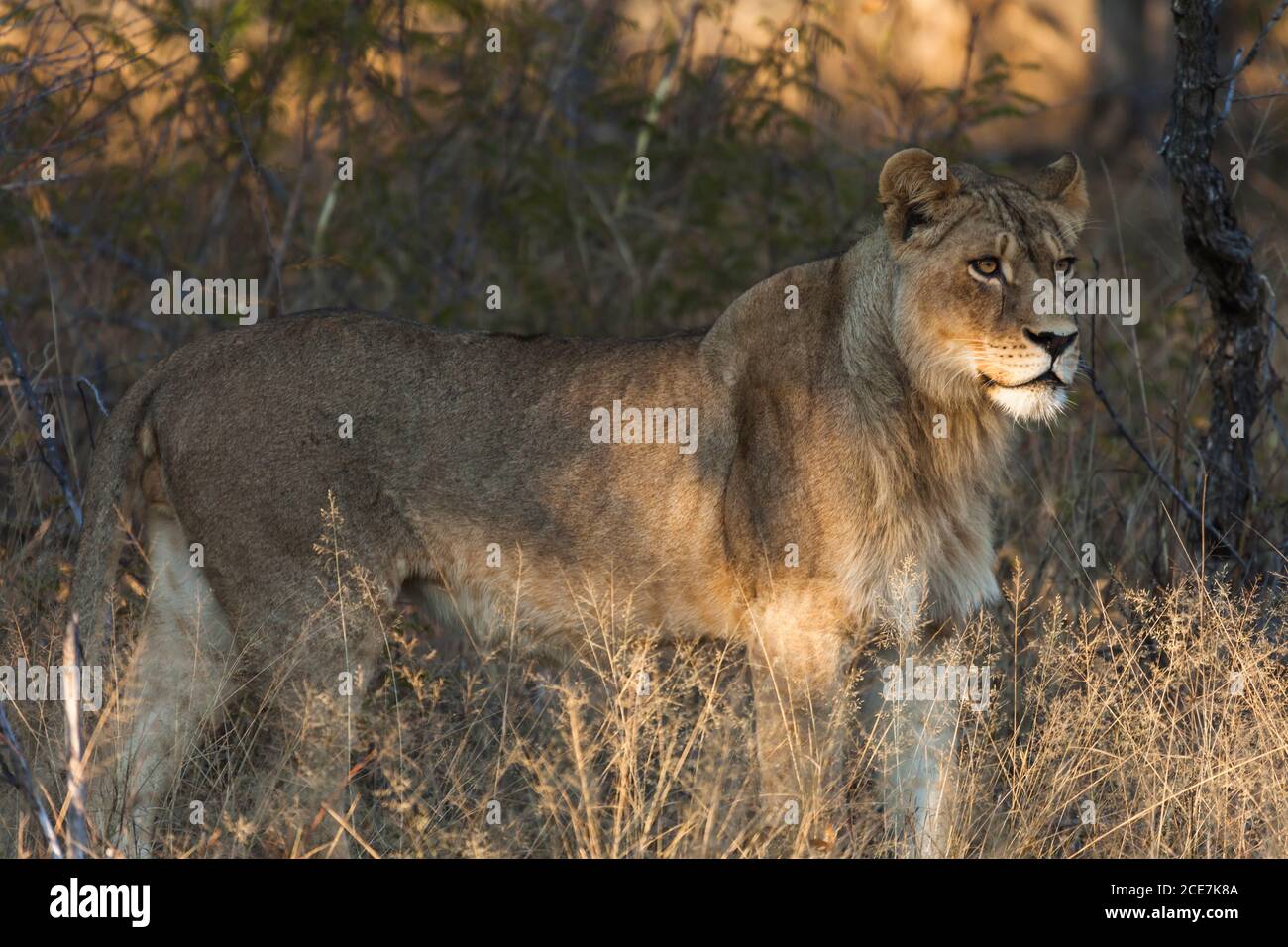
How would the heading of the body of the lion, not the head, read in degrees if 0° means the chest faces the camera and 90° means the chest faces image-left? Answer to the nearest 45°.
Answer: approximately 270°

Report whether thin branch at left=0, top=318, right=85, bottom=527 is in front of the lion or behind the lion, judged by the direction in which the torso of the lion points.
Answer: behind
